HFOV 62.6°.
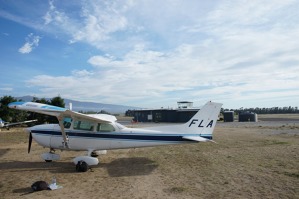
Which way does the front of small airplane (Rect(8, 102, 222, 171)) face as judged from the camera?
facing to the left of the viewer

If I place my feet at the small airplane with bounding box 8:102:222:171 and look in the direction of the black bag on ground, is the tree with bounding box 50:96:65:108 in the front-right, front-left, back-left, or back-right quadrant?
back-right

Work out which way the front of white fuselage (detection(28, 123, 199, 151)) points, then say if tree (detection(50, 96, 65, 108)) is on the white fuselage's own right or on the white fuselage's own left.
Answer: on the white fuselage's own right

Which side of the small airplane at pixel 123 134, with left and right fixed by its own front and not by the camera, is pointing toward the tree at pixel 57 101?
right

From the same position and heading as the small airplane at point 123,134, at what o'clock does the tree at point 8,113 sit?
The tree is roughly at 2 o'clock from the small airplane.

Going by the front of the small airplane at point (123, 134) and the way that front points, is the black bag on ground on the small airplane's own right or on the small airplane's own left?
on the small airplane's own left

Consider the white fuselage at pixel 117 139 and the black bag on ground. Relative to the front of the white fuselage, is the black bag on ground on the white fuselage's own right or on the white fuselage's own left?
on the white fuselage's own left

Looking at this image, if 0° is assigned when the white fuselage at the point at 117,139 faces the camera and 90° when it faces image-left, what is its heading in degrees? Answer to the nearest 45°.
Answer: approximately 90°
